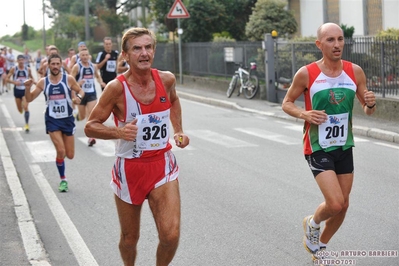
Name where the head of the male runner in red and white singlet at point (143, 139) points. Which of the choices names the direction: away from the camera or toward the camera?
toward the camera

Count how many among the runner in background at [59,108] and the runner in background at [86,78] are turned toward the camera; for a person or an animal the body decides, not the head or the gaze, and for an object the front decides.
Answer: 2

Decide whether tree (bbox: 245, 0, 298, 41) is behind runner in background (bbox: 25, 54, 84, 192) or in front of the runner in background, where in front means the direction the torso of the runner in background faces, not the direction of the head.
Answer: behind

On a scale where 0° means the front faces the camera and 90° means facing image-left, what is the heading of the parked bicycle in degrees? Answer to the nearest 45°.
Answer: approximately 135°

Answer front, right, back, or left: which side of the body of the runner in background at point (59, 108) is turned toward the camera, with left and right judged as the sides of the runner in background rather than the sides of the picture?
front

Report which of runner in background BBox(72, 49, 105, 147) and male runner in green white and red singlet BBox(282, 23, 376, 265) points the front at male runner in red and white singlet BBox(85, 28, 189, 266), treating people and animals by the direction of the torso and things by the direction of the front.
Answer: the runner in background

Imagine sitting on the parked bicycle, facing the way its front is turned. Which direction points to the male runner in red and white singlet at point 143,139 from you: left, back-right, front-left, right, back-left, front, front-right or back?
back-left

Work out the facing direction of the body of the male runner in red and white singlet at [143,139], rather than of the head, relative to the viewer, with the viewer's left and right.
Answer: facing the viewer and to the right of the viewer

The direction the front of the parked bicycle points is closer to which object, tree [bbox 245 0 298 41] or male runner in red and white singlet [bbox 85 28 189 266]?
the male runner in red and white singlet

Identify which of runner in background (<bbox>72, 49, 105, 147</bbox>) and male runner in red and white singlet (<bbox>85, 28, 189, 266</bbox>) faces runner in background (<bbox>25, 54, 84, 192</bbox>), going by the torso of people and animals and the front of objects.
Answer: runner in background (<bbox>72, 49, 105, 147</bbox>)

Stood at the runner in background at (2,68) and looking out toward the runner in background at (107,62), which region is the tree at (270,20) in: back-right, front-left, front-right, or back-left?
front-left

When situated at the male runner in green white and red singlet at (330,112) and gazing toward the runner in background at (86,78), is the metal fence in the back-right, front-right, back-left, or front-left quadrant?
front-right

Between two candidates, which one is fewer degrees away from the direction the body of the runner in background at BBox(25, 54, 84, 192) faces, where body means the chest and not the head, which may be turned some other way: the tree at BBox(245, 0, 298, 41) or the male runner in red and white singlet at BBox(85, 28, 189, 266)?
the male runner in red and white singlet

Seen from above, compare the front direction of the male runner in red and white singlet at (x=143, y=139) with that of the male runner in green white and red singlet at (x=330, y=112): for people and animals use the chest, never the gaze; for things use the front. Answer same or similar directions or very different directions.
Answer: same or similar directions

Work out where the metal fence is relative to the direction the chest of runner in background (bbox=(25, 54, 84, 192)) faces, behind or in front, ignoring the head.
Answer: behind

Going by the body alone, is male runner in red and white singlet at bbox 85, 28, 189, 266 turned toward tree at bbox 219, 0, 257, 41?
no

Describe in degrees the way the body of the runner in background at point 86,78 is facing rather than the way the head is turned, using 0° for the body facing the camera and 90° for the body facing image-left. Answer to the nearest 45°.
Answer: approximately 0°

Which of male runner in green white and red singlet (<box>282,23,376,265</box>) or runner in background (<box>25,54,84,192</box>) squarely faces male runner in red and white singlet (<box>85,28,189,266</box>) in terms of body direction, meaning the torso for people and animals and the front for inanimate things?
the runner in background

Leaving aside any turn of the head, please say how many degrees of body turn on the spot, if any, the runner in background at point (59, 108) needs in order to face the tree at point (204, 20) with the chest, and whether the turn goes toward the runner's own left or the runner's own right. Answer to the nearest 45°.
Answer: approximately 180°
